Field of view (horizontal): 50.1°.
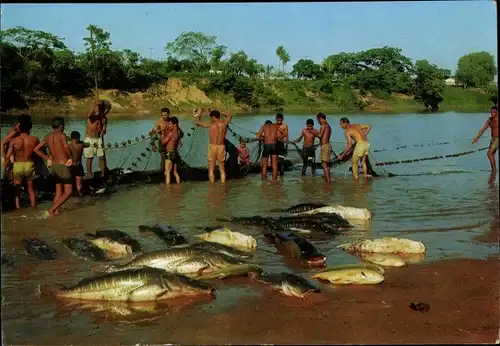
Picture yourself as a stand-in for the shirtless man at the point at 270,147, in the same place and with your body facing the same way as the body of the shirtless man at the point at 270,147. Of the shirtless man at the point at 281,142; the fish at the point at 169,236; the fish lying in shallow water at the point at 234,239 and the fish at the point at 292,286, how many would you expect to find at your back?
3

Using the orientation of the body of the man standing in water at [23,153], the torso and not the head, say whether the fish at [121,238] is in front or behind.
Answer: behind

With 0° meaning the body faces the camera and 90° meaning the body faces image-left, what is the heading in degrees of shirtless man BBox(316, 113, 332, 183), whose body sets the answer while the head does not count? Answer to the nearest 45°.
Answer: approximately 90°

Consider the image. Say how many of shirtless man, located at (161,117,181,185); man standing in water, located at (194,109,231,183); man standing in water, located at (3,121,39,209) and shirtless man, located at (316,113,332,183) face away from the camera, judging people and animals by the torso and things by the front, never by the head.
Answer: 2

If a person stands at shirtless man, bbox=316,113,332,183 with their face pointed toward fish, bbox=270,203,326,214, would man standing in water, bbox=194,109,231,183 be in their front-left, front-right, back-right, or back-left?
front-right

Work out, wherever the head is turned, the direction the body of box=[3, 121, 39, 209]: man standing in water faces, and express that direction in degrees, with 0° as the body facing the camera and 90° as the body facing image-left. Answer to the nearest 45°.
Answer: approximately 180°

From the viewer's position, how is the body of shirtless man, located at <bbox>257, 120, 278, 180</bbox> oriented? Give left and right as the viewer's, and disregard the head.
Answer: facing away from the viewer

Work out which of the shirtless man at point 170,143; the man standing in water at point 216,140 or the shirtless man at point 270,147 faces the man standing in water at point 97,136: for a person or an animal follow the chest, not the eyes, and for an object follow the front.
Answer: the shirtless man at point 170,143
